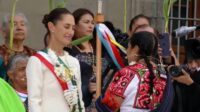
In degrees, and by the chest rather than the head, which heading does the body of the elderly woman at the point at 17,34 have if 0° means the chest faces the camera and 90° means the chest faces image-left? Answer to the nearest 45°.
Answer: approximately 315°

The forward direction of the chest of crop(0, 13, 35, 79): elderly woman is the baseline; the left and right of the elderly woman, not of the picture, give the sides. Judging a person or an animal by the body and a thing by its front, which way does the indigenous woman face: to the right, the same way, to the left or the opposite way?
the opposite way

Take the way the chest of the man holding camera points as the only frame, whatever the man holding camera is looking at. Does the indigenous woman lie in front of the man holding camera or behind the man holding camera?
in front

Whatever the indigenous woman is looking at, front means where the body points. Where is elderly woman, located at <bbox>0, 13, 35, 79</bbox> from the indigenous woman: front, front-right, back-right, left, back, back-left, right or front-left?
front

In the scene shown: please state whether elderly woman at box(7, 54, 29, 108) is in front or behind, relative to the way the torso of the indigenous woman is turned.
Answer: in front

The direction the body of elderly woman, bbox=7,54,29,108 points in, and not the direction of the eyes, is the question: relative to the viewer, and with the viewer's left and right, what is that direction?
facing the viewer and to the right of the viewer

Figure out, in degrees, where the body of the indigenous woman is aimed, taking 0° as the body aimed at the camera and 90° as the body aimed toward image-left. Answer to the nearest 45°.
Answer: approximately 135°

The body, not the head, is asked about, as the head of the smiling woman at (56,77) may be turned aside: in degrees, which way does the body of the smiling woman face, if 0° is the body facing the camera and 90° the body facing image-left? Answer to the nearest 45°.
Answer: approximately 315°

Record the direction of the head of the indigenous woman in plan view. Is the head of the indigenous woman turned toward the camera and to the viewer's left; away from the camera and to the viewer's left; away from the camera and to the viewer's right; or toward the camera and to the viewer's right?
away from the camera and to the viewer's left
